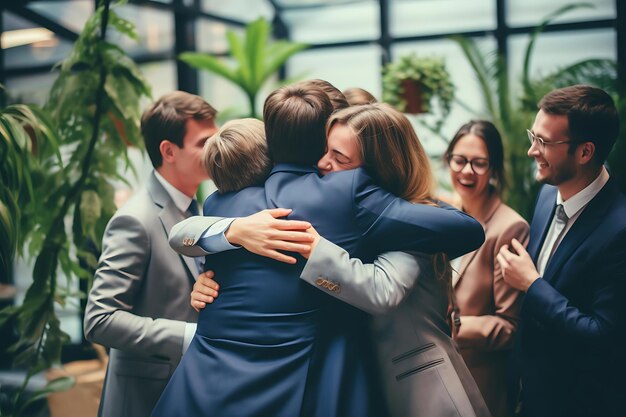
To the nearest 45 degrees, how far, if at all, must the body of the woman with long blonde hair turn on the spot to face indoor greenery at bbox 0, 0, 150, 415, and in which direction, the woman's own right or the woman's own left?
approximately 45° to the woman's own right

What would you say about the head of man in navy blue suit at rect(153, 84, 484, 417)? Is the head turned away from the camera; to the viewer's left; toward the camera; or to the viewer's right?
away from the camera

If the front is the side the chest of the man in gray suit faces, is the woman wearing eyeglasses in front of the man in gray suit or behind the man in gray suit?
in front

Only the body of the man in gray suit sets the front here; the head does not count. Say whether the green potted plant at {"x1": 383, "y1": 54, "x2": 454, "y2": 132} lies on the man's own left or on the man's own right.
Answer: on the man's own left

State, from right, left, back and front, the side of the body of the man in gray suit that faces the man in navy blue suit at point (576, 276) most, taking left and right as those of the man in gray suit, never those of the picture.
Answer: front

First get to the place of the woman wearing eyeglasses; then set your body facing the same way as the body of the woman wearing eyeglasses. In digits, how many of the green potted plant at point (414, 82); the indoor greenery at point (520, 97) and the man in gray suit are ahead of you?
1

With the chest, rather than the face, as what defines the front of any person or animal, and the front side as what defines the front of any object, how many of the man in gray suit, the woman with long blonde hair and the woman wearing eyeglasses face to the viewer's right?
1

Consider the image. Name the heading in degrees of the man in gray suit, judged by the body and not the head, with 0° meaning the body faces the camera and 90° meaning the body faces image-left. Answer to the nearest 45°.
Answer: approximately 270°
